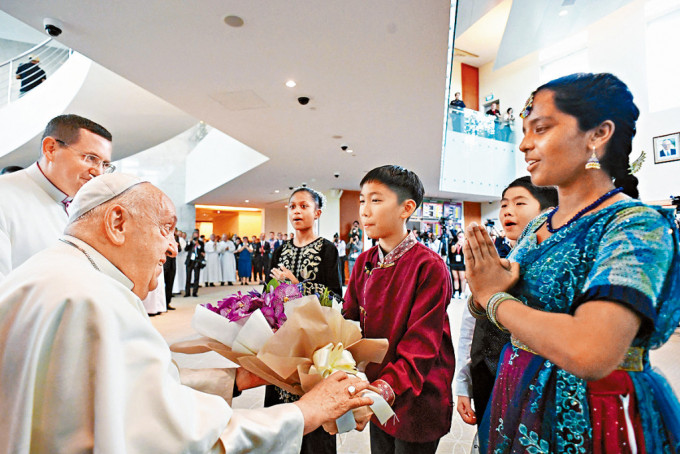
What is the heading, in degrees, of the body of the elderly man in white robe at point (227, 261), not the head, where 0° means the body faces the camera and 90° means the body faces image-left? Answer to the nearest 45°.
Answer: approximately 0°

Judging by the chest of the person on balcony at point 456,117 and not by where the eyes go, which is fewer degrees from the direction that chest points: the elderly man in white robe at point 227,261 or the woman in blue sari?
the woman in blue sari

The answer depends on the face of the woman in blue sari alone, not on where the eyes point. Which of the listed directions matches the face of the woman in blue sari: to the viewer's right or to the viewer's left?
to the viewer's left

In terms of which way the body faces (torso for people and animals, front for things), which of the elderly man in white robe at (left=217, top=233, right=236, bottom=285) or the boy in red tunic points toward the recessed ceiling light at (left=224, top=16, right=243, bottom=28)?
the elderly man in white robe

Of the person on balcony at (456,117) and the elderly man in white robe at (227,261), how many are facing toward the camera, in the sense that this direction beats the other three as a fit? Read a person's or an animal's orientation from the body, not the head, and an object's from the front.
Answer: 2

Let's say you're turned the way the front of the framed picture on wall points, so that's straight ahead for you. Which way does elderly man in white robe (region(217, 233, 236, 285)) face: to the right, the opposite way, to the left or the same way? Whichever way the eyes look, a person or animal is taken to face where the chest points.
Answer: to the left

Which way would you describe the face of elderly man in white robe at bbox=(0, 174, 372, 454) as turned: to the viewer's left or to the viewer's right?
to the viewer's right

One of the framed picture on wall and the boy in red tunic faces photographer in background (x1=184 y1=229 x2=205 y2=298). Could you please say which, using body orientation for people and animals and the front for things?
the framed picture on wall

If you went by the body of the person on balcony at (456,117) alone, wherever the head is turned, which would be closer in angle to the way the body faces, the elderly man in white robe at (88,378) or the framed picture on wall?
the elderly man in white robe

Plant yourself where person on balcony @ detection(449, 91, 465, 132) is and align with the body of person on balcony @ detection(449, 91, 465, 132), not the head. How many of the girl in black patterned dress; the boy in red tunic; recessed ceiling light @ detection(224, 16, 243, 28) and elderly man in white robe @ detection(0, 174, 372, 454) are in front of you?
4

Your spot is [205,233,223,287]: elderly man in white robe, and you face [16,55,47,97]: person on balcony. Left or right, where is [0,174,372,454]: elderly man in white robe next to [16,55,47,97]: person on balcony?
left

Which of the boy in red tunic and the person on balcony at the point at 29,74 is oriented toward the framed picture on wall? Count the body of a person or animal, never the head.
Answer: the person on balcony
